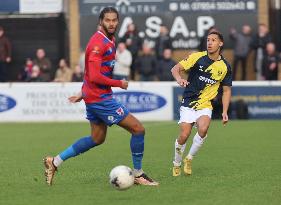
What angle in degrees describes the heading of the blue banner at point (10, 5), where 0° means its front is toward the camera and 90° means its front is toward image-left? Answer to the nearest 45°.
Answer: approximately 0°

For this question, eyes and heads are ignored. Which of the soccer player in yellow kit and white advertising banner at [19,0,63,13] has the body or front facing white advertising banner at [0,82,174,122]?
white advertising banner at [19,0,63,13]

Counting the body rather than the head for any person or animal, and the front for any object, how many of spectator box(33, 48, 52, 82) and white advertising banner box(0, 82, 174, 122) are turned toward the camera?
2

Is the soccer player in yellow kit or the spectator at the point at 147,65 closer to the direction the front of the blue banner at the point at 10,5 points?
the soccer player in yellow kit

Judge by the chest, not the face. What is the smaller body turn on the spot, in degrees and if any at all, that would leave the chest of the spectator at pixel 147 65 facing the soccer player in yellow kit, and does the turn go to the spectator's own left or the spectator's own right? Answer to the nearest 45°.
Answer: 0° — they already face them

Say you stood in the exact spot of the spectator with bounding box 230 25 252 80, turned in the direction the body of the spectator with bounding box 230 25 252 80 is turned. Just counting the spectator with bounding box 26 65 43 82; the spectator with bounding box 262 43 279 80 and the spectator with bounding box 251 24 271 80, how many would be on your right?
1

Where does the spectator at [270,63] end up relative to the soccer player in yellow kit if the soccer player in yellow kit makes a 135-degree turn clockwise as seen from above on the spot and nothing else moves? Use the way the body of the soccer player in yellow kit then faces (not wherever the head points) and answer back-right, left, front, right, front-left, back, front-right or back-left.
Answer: front-right

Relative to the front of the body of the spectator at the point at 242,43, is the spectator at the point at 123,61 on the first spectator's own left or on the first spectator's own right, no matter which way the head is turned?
on the first spectator's own right

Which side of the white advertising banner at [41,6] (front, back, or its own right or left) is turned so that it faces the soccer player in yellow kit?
front
